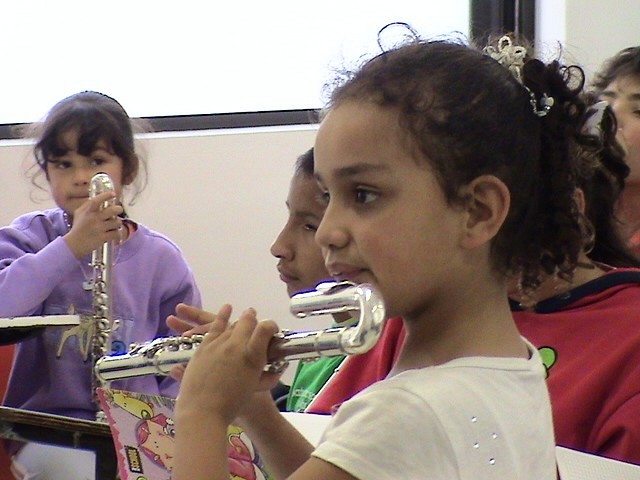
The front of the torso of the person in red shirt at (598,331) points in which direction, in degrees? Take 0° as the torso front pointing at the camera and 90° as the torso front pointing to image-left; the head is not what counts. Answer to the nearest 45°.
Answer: approximately 45°

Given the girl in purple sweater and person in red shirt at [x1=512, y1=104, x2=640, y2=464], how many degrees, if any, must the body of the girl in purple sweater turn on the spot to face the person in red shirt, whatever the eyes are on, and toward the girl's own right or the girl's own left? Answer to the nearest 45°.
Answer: approximately 45° to the girl's own left

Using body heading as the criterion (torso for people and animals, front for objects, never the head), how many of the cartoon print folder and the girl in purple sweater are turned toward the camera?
2

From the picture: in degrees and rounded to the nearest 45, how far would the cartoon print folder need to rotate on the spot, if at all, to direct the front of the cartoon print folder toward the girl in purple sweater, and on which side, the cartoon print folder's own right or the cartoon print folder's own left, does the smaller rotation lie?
approximately 180°

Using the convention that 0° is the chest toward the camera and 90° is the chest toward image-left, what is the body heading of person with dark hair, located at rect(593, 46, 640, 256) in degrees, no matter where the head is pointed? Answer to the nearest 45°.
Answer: approximately 45°

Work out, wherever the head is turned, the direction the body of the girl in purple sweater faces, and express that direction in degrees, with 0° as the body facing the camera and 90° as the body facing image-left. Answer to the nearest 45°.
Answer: approximately 0°

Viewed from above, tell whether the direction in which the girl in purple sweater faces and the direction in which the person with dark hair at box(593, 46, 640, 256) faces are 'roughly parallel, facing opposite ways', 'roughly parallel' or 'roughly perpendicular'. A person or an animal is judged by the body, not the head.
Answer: roughly perpendicular

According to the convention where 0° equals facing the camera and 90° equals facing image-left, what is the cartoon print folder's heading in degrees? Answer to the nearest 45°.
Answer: approximately 0°

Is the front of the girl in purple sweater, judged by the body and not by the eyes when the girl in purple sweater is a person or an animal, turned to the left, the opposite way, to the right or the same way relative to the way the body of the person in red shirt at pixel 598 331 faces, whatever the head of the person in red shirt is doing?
to the left
